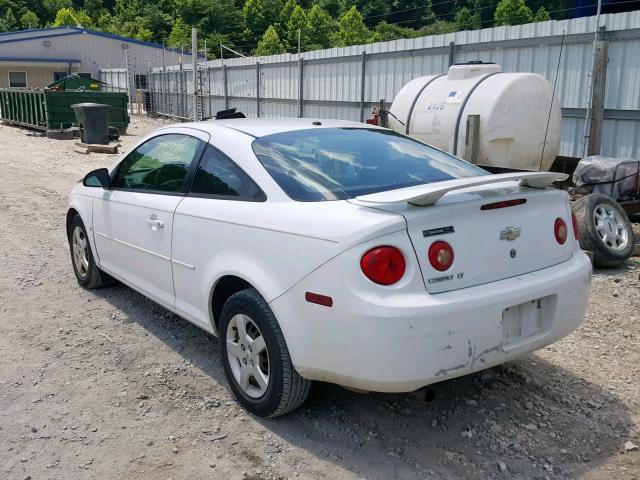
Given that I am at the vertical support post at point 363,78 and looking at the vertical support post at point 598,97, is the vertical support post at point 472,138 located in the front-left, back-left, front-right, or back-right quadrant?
front-right

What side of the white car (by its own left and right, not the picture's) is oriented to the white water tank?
right

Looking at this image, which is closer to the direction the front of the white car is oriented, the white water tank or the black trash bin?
the black trash bin

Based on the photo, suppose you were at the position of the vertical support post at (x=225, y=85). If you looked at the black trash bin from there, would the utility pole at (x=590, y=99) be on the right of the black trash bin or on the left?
left

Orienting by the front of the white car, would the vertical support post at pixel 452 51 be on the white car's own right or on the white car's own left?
on the white car's own right

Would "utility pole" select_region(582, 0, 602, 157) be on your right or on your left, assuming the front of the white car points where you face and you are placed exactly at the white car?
on your right

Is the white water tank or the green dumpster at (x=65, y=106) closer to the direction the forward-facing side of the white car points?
the green dumpster

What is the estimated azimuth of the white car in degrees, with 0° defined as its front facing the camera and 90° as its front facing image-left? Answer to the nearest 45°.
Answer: approximately 135°

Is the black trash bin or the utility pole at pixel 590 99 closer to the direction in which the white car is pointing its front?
the black trash bin

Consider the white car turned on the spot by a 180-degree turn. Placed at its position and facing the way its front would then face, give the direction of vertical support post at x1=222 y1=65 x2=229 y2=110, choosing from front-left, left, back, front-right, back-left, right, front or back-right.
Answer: back-left

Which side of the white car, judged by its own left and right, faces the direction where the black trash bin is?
front

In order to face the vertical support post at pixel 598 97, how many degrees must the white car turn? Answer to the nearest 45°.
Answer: approximately 90° to its right

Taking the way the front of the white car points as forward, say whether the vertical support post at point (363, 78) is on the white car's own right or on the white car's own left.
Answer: on the white car's own right

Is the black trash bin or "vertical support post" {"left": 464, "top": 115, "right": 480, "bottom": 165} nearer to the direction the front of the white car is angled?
the black trash bin

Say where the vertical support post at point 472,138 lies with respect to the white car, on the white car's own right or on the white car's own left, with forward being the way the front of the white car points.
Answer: on the white car's own right

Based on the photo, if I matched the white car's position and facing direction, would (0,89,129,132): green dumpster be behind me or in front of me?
in front
